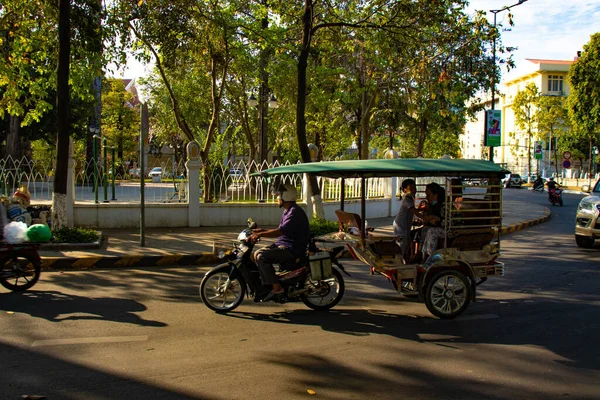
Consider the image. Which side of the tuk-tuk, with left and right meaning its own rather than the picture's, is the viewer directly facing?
left

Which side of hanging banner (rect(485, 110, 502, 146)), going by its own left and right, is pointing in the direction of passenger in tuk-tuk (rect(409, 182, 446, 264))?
front

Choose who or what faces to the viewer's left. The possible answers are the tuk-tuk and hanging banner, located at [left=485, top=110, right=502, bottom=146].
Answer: the tuk-tuk

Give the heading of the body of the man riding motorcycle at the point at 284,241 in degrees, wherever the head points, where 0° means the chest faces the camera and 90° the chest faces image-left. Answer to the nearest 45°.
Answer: approximately 90°

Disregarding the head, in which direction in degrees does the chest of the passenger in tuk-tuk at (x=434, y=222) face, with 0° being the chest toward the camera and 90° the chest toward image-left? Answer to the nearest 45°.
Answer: approximately 90°

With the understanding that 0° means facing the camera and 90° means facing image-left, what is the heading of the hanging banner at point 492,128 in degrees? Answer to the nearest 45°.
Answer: approximately 0°

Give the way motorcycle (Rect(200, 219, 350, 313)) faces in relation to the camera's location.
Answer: facing to the left of the viewer

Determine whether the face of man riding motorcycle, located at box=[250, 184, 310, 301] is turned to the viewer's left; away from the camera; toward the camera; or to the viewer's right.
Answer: to the viewer's left
